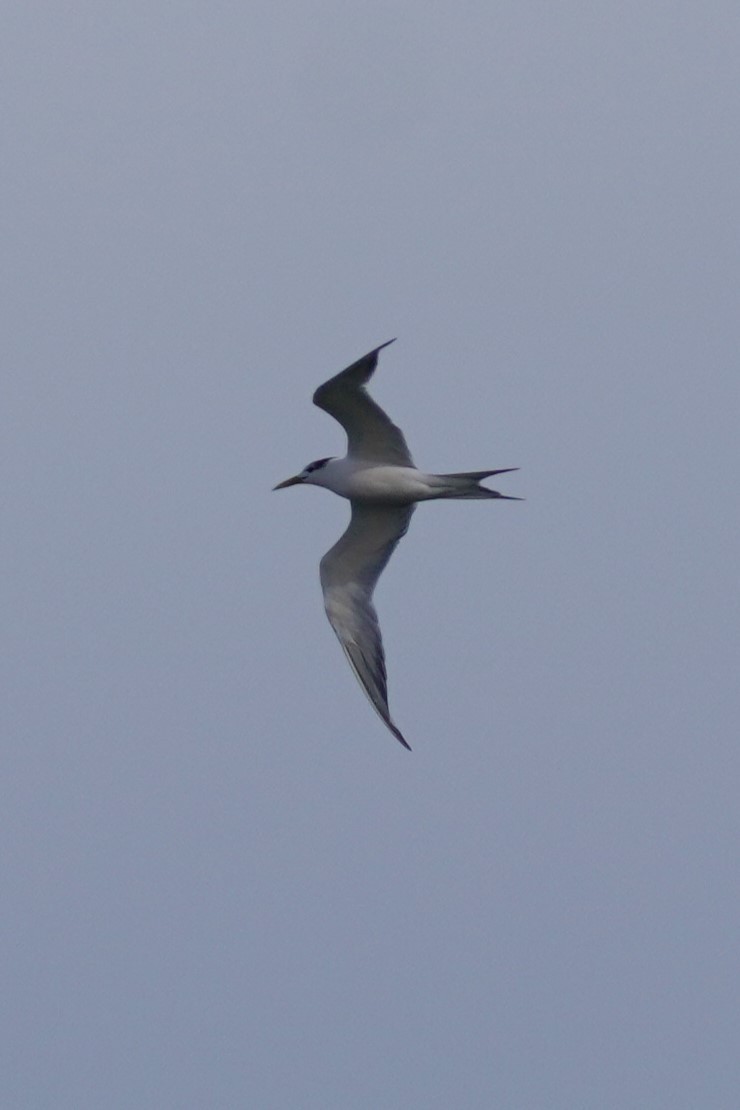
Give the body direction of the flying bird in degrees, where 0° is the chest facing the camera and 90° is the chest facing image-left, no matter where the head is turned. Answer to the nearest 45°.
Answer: approximately 90°
